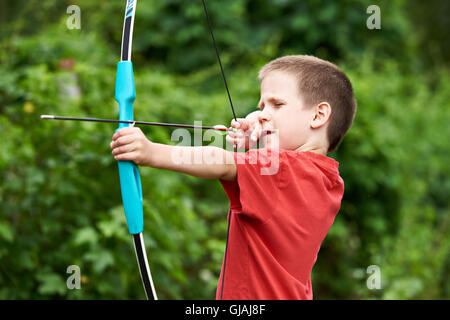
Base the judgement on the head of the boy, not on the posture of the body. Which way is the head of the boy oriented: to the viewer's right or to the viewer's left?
to the viewer's left

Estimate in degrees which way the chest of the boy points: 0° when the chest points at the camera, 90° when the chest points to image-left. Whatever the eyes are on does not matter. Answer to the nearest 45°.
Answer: approximately 90°
